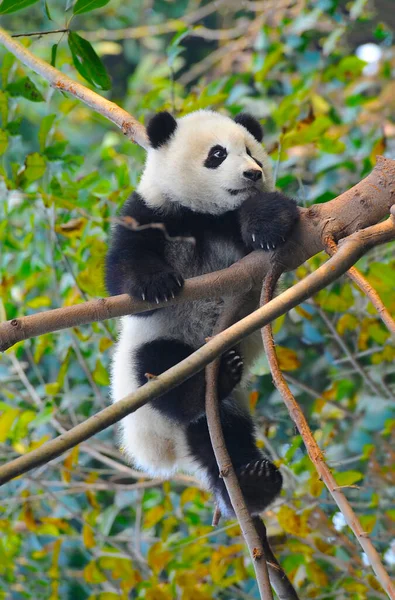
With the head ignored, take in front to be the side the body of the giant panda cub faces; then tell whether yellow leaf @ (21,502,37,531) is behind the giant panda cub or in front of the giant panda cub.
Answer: behind

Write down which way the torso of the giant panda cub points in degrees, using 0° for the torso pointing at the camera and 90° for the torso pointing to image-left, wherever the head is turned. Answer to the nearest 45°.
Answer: approximately 315°

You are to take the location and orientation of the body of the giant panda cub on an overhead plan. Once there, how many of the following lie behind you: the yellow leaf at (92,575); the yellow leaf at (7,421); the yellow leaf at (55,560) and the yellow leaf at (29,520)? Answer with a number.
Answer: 4

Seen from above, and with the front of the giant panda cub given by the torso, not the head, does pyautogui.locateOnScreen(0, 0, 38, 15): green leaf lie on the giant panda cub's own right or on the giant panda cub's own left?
on the giant panda cub's own right

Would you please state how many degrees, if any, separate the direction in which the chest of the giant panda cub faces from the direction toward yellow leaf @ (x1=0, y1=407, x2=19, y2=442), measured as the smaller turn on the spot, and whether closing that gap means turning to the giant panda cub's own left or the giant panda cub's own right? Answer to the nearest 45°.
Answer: approximately 180°

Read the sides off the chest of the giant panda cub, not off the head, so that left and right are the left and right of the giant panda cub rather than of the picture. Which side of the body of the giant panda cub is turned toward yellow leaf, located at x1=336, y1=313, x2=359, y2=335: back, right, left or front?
left

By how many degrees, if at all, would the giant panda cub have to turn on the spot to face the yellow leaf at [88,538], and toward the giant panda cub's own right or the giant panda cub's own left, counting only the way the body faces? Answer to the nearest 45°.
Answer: approximately 180°

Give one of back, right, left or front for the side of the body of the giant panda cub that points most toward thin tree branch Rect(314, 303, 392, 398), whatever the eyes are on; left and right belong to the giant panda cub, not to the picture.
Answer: left

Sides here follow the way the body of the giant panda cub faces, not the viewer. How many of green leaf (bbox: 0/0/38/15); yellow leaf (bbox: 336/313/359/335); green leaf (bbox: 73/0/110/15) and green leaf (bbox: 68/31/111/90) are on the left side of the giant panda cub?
1

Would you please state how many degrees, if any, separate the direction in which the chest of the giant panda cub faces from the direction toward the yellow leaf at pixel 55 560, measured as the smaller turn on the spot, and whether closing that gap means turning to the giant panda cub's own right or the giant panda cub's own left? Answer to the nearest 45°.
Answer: approximately 180°

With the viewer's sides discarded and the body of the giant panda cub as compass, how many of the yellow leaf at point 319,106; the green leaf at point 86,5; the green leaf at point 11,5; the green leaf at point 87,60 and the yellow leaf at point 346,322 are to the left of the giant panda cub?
2
